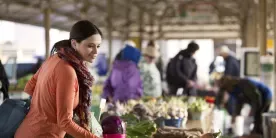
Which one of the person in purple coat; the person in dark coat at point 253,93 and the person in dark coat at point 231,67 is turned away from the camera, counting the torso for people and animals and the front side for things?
the person in purple coat

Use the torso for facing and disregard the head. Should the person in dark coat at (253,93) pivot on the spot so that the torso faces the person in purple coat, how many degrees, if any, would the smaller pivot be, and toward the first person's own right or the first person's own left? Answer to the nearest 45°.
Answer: approximately 45° to the first person's own left

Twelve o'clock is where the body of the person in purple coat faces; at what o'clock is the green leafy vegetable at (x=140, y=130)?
The green leafy vegetable is roughly at 6 o'clock from the person in purple coat.

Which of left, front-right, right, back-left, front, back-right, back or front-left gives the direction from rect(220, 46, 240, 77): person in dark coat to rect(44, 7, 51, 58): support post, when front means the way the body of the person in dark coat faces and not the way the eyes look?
front-left

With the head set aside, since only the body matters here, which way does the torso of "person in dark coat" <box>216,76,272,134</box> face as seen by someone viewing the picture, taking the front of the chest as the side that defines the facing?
to the viewer's left

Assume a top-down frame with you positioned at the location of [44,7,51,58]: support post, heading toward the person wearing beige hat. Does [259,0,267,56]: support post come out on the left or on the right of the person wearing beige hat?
left

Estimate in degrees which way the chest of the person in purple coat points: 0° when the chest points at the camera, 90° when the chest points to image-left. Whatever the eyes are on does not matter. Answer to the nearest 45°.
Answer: approximately 180°

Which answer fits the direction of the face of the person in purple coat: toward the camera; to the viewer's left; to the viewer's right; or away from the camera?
away from the camera

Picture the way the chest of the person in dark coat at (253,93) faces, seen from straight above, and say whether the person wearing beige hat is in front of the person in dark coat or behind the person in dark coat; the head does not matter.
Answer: in front
